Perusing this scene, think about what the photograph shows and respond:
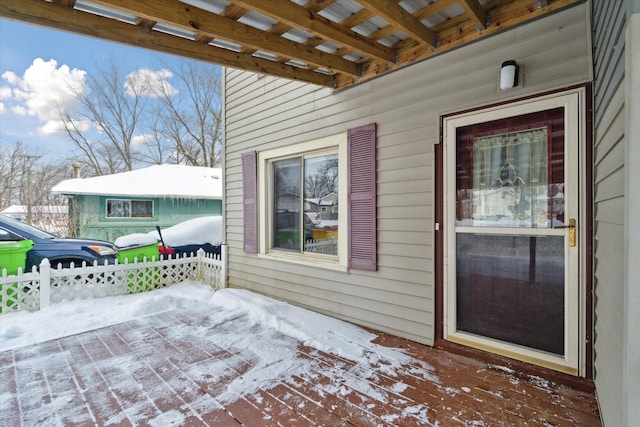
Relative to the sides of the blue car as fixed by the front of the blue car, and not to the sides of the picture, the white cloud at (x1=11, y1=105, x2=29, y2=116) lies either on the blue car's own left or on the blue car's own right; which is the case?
on the blue car's own left

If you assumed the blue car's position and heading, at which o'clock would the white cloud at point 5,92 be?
The white cloud is roughly at 9 o'clock from the blue car.

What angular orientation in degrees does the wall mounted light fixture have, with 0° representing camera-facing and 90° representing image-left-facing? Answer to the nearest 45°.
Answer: approximately 45°

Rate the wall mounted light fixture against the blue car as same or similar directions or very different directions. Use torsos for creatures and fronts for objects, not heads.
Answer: very different directions

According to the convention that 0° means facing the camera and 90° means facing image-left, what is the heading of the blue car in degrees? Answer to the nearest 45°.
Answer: approximately 270°

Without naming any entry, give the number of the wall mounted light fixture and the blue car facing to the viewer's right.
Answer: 1

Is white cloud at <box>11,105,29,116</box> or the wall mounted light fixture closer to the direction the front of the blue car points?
the wall mounted light fixture
